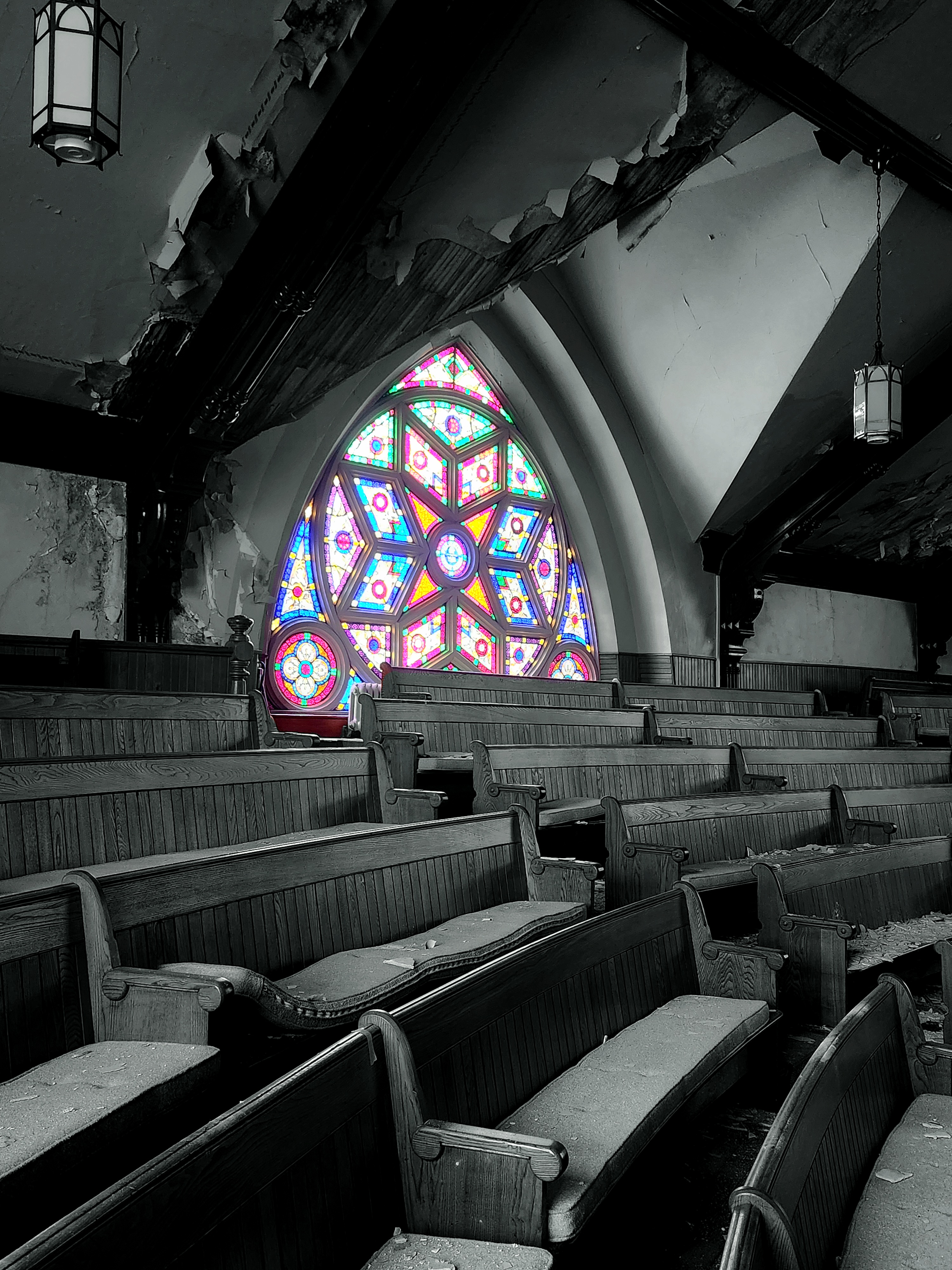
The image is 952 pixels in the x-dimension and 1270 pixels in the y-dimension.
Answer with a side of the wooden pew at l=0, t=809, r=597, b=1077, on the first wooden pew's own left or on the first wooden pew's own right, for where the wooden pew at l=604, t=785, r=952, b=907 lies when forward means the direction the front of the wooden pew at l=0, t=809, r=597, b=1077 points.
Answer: on the first wooden pew's own left

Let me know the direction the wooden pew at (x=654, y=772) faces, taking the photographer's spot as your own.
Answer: facing the viewer and to the right of the viewer

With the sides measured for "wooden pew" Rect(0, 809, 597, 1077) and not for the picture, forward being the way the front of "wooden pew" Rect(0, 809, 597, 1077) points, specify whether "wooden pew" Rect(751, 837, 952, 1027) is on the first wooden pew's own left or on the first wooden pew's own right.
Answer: on the first wooden pew's own left

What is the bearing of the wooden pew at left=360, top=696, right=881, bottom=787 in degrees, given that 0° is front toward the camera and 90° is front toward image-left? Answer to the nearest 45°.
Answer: approximately 315°
